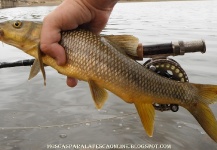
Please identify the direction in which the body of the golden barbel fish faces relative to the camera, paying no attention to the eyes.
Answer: to the viewer's left

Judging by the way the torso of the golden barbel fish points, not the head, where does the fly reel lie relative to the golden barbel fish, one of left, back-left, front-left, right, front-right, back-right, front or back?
back-right
